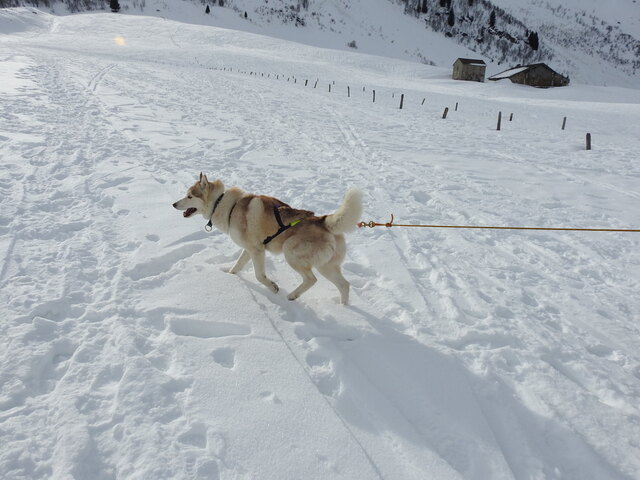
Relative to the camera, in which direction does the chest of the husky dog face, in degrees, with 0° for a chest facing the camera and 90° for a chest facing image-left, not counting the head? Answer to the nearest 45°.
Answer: approximately 90°
